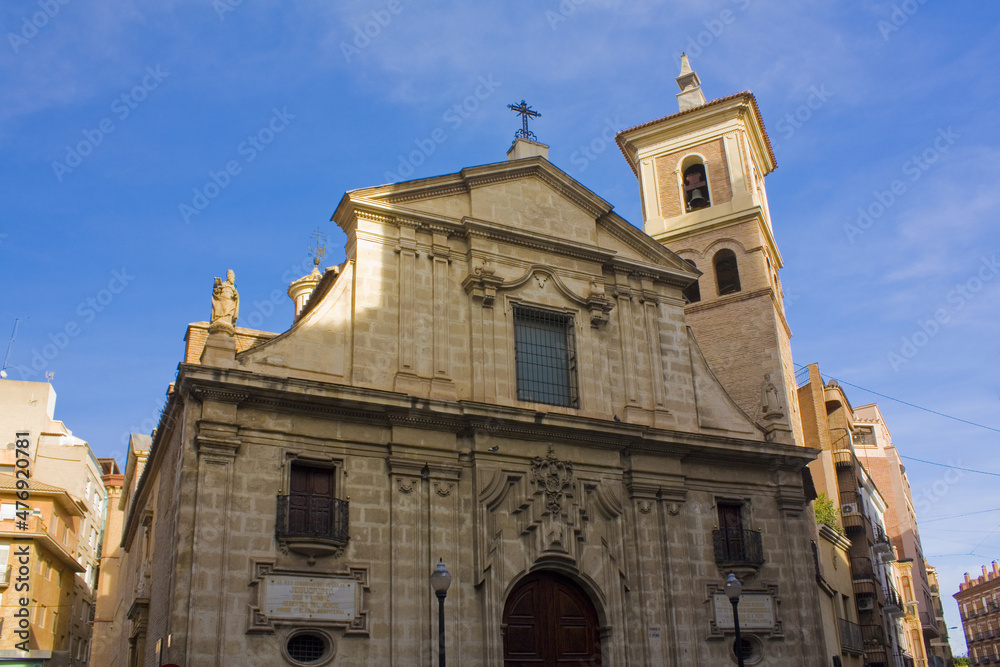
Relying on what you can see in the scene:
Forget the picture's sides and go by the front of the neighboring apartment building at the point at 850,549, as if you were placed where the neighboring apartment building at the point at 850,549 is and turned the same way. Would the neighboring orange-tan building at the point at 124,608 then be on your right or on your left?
on your right

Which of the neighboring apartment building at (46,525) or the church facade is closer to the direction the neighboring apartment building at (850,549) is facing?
the church facade

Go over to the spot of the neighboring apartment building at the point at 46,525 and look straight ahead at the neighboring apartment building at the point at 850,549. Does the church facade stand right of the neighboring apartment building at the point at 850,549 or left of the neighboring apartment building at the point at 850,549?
right

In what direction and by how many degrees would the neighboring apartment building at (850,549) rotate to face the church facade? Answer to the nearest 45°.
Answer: approximately 45° to its right
